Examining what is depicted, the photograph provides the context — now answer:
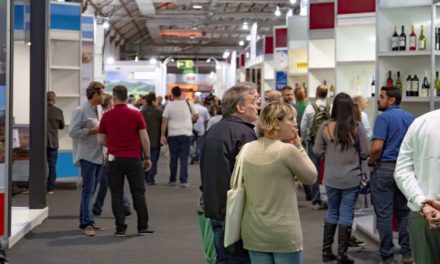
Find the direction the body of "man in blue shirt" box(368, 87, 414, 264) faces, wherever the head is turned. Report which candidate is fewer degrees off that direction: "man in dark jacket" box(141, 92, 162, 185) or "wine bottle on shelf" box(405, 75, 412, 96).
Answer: the man in dark jacket

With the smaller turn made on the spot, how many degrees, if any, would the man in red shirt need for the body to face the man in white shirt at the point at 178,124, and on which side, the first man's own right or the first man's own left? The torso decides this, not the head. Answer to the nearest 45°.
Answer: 0° — they already face them

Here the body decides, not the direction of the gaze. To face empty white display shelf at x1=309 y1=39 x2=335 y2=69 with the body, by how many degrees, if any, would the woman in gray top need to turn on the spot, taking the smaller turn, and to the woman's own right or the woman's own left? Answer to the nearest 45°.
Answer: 0° — they already face it

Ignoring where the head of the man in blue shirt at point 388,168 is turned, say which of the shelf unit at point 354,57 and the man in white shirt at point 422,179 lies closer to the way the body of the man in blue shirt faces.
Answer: the shelf unit

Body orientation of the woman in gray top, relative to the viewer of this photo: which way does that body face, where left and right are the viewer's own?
facing away from the viewer

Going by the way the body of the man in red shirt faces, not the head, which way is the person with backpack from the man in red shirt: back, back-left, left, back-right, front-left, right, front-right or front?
front-right

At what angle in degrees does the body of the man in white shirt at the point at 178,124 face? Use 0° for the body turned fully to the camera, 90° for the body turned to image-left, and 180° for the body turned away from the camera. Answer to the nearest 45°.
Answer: approximately 180°

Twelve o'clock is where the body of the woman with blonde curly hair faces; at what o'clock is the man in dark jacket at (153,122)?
The man in dark jacket is roughly at 10 o'clock from the woman with blonde curly hair.

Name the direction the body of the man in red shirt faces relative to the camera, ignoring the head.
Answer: away from the camera
